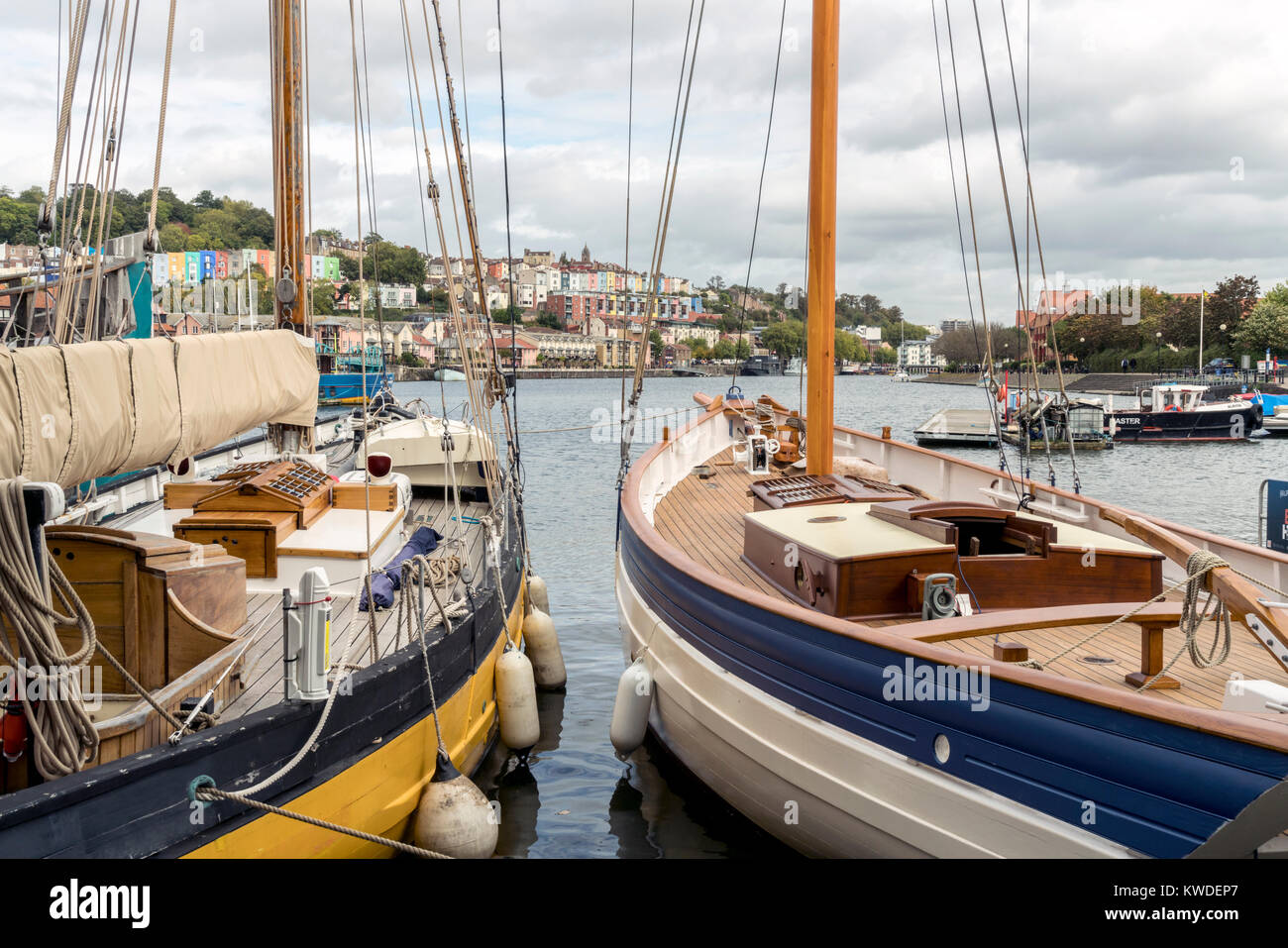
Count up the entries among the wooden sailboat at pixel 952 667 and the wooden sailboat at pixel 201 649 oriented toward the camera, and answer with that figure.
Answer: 0

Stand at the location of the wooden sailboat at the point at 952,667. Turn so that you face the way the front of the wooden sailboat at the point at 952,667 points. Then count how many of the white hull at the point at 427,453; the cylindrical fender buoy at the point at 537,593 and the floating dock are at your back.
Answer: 0

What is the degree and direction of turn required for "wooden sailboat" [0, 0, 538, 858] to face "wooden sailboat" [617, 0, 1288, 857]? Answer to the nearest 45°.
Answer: approximately 45° to its right

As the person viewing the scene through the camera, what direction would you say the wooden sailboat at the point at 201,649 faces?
facing away from the viewer and to the right of the viewer

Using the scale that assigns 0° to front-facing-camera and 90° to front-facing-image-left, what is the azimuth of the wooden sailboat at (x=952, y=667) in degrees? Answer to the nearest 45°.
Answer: approximately 135°

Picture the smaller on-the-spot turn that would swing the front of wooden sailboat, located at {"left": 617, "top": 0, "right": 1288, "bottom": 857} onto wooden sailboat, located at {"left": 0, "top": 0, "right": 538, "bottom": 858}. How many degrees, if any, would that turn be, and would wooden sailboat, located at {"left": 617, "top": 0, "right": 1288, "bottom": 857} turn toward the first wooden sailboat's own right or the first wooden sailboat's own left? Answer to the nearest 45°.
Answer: approximately 90° to the first wooden sailboat's own left

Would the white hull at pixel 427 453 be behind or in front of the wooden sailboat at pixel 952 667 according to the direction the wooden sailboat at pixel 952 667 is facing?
in front
